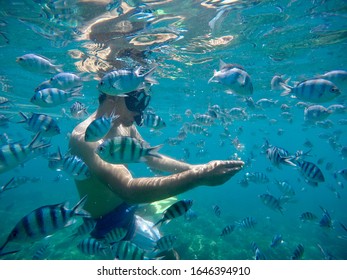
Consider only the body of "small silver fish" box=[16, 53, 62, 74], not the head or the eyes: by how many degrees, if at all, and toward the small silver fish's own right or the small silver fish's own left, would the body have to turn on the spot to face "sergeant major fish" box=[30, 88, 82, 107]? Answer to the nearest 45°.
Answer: approximately 90° to the small silver fish's own left

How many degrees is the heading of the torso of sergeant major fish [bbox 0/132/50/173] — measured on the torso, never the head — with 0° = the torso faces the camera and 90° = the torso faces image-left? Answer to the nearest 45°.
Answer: approximately 90°

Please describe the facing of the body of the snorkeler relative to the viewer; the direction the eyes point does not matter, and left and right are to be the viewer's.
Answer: facing to the right of the viewer

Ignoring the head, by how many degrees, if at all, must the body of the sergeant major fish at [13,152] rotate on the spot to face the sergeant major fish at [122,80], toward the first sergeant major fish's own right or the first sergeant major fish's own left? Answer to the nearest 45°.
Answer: approximately 180°

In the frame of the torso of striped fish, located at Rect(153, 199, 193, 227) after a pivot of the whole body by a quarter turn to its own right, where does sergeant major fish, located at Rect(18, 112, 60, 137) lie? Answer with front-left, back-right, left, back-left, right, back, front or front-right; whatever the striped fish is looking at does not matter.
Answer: back-right

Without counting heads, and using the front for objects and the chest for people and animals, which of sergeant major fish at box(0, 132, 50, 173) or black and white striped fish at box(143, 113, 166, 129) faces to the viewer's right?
the black and white striped fish

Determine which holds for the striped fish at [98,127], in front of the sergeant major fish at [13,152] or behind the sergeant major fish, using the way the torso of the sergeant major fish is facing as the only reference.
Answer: behind

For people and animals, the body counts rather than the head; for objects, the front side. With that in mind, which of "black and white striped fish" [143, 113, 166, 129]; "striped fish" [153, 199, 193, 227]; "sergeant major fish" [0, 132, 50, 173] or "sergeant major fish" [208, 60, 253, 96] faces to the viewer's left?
"sergeant major fish" [0, 132, 50, 173]
